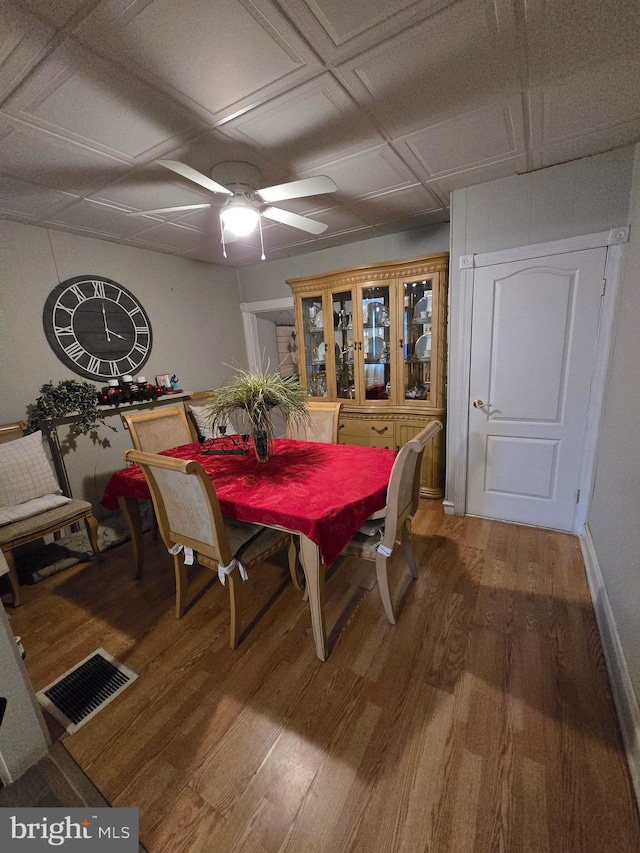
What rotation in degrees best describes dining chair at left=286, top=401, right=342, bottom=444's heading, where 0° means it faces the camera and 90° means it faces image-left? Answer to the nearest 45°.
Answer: approximately 45°

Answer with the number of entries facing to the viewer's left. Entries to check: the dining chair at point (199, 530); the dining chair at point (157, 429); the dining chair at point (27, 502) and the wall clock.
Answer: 0

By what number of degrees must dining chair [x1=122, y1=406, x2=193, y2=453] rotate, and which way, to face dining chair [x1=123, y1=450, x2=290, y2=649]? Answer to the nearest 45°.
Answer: approximately 45° to its right

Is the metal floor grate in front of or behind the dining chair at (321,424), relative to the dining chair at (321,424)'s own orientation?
in front

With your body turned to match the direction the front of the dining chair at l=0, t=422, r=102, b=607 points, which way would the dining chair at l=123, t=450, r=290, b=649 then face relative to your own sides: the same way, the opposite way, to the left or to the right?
to the left

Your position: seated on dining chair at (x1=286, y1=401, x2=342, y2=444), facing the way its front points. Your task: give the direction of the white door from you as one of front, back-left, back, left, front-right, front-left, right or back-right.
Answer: back-left

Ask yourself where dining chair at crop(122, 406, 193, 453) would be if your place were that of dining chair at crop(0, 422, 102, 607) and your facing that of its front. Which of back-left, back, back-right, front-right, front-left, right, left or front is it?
front-left

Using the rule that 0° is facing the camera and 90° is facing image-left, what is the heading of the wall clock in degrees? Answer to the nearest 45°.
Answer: approximately 315°

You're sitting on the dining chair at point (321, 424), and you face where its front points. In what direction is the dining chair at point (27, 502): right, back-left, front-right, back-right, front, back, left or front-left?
front-right

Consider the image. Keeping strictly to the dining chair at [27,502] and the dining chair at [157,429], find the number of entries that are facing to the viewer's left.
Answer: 0

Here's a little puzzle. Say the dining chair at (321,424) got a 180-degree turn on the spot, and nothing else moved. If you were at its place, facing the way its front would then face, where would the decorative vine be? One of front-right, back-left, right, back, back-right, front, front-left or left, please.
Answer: back-left

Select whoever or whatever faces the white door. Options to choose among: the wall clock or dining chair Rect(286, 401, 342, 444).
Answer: the wall clock

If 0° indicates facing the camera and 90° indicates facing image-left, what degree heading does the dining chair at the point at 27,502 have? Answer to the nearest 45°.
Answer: approximately 315°

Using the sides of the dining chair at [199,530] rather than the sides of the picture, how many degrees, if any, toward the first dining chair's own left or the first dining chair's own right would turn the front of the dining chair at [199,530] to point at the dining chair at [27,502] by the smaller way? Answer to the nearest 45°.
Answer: approximately 90° to the first dining chair's own left

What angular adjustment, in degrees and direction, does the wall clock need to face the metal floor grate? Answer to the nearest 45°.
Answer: approximately 45° to its right

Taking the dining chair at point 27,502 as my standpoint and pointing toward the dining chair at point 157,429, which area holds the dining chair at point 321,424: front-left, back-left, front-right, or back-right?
front-right

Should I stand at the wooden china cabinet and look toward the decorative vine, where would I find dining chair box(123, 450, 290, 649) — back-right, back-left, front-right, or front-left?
front-left

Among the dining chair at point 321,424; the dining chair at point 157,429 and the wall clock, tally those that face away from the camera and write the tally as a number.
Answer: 0

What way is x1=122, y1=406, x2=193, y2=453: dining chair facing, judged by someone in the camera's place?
facing the viewer and to the right of the viewer
